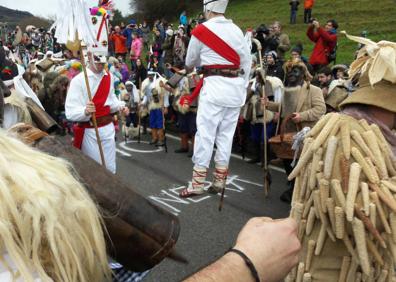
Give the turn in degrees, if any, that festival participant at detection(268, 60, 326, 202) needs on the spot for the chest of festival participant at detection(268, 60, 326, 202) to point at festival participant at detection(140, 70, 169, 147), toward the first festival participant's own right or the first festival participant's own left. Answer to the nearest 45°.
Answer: approximately 90° to the first festival participant's own right

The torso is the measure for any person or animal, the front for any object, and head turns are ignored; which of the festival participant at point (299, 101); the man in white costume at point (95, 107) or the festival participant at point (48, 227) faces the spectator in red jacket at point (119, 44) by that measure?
the festival participant at point (48, 227)

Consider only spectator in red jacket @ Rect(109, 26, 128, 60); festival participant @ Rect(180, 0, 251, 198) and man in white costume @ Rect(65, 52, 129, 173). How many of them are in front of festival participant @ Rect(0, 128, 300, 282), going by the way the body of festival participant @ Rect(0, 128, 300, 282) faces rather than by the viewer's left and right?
3

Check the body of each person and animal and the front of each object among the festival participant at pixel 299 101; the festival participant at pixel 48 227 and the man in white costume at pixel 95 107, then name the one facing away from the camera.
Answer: the festival participant at pixel 48 227

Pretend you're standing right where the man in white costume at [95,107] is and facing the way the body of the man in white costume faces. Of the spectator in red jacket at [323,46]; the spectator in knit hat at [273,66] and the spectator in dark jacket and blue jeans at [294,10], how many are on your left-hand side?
3

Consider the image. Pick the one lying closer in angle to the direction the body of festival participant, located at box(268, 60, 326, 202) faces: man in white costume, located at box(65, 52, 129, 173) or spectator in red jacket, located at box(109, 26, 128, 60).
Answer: the man in white costume

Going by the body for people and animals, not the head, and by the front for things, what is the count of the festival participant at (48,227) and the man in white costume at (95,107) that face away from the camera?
1

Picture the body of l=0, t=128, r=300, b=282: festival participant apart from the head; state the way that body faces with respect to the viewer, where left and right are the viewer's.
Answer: facing away from the viewer

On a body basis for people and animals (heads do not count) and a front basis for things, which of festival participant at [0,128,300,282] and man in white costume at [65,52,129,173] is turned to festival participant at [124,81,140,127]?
festival participant at [0,128,300,282]
